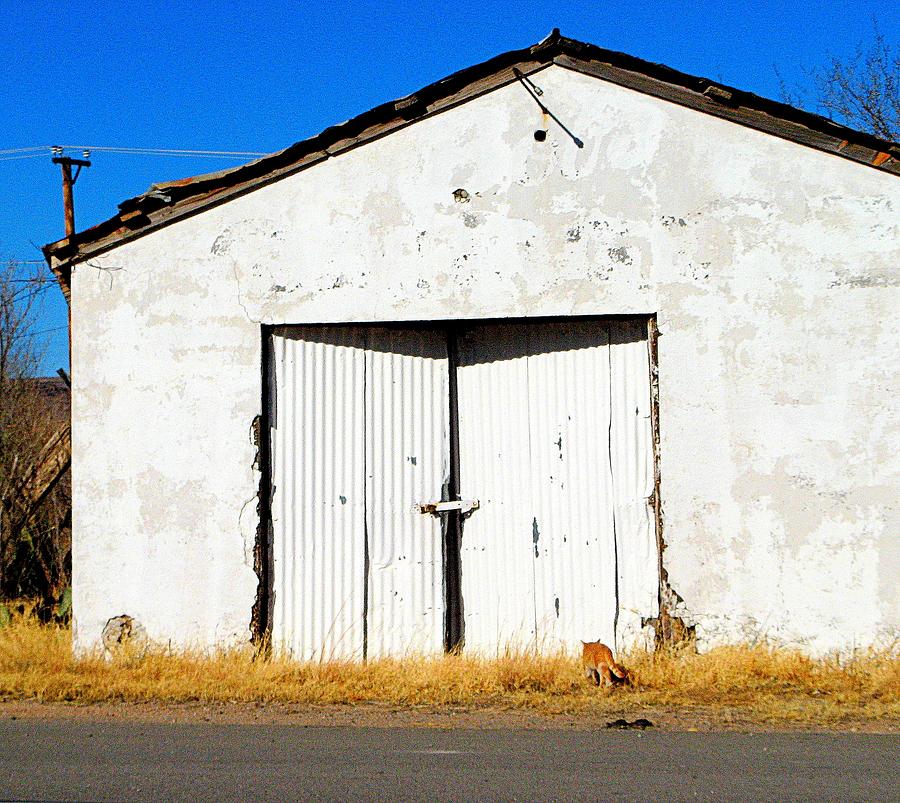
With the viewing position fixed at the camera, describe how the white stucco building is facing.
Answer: facing the viewer
